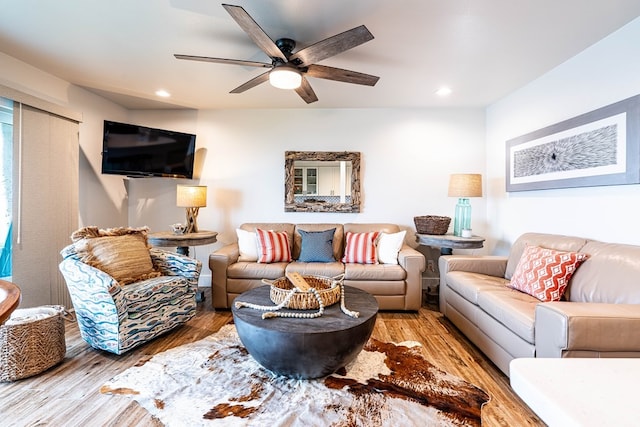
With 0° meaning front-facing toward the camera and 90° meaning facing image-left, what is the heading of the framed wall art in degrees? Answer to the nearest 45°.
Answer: approximately 45°

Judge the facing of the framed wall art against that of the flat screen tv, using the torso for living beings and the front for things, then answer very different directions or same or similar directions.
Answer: very different directions

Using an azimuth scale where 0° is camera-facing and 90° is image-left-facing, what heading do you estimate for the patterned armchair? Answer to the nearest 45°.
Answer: approximately 315°

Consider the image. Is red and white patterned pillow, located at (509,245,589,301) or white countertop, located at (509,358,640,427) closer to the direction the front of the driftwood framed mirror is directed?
the white countertop

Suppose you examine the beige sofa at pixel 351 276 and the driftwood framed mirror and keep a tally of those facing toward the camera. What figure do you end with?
2

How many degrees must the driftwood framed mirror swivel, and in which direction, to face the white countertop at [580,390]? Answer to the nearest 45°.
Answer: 0° — it already faces it

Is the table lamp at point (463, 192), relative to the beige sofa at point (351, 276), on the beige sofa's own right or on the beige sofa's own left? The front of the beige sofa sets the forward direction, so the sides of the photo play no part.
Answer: on the beige sofa's own left

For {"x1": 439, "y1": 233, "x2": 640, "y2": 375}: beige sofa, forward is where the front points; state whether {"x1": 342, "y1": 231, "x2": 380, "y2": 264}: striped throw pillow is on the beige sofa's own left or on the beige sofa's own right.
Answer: on the beige sofa's own right

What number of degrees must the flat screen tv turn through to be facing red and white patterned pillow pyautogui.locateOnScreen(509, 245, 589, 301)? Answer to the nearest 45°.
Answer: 0° — it already faces it
